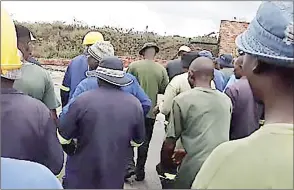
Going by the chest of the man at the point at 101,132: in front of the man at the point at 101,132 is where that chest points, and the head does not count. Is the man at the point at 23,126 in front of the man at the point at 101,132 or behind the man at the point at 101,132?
behind

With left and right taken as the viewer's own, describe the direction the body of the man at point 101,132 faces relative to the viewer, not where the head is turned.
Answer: facing away from the viewer

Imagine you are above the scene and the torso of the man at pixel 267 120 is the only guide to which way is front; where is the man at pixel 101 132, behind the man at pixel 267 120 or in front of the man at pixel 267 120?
in front

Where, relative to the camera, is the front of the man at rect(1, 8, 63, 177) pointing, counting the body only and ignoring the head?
away from the camera

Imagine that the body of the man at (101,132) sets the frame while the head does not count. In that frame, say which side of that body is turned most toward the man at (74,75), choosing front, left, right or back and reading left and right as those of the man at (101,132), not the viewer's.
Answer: front

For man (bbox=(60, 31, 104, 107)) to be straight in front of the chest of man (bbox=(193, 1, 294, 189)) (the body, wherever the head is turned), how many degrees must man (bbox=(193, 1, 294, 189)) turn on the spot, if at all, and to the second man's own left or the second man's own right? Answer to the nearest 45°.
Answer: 0° — they already face them

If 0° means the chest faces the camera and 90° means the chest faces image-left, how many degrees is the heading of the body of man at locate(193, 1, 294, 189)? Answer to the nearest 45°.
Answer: approximately 135°
